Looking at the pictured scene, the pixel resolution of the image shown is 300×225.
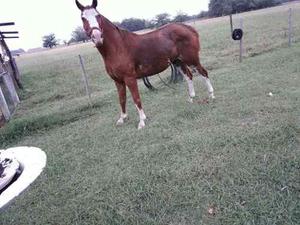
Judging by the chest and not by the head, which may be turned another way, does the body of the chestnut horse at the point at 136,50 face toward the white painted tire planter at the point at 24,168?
yes

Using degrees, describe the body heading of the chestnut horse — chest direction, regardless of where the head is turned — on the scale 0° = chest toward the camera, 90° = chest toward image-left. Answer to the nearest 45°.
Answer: approximately 45°
